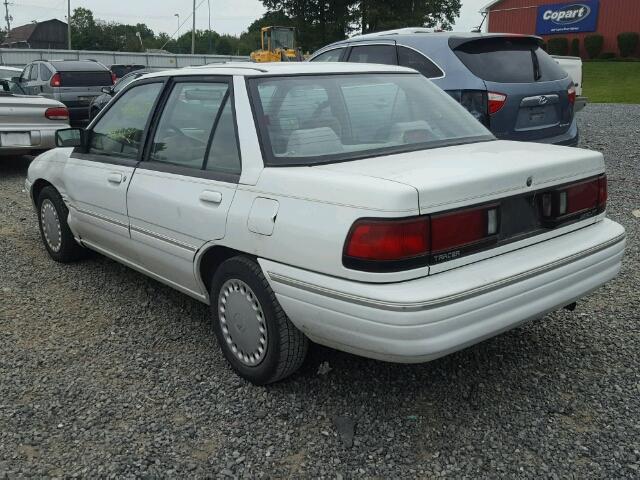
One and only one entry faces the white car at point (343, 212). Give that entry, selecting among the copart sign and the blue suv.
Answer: the copart sign

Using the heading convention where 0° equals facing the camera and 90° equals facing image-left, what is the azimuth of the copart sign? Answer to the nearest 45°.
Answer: approximately 0°

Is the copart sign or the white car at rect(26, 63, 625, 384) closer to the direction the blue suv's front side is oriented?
the copart sign

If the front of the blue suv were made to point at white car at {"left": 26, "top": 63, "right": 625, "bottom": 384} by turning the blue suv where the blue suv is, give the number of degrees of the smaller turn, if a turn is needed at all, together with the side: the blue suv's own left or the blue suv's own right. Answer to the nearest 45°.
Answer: approximately 135° to the blue suv's own left

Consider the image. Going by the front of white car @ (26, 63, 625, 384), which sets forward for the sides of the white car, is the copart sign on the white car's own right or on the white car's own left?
on the white car's own right

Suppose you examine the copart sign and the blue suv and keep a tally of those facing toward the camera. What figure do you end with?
1

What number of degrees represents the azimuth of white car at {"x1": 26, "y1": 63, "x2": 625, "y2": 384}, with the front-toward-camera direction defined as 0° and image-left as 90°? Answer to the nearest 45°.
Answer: approximately 135°

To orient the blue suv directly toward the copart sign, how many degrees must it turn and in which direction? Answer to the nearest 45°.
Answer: approximately 45° to its right
